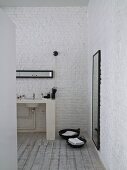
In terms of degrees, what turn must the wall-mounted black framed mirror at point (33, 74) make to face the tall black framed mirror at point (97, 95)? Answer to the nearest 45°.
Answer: approximately 45° to its left

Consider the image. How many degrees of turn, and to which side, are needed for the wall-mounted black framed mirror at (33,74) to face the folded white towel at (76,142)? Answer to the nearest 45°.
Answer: approximately 45° to its left

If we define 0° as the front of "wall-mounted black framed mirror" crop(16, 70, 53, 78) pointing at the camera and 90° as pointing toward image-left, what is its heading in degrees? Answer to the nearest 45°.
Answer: approximately 0°
